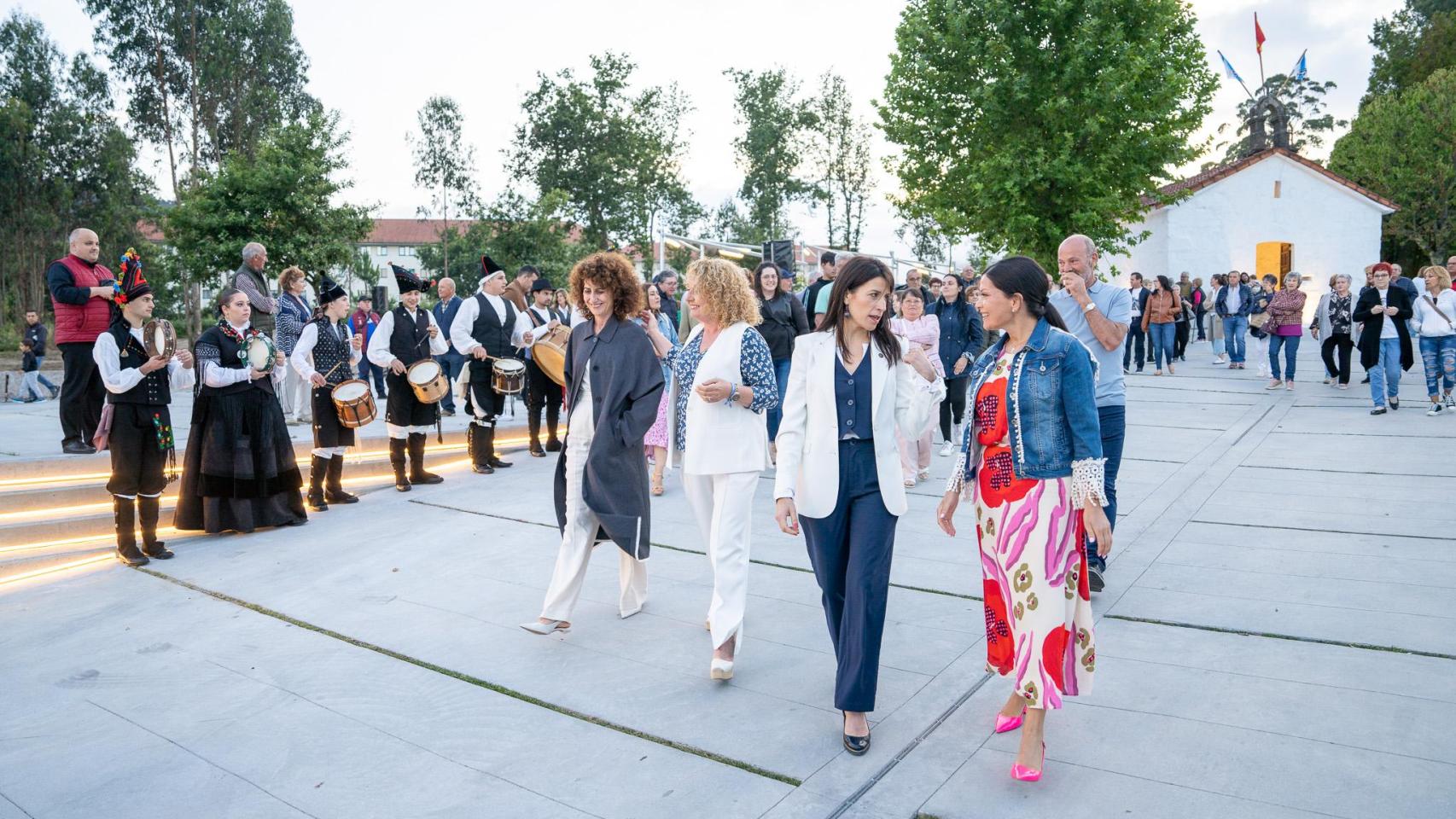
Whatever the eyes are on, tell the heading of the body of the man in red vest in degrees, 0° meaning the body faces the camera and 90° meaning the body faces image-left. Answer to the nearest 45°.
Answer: approximately 315°

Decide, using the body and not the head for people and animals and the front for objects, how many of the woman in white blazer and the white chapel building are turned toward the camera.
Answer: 2

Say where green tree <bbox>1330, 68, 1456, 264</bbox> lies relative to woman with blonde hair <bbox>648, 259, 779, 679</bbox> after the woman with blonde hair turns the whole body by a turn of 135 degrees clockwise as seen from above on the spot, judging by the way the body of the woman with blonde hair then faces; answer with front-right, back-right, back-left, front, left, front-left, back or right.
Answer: front-right

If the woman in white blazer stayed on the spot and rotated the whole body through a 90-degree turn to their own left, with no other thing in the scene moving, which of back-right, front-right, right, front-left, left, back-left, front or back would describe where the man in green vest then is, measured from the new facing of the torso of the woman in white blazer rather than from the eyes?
back-left

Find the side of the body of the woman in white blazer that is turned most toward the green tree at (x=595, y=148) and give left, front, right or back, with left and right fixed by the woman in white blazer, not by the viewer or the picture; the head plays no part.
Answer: back

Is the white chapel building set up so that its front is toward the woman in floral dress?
yes

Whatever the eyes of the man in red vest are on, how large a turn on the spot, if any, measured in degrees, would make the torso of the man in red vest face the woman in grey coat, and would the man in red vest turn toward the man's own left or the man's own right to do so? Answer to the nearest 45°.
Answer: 0° — they already face them

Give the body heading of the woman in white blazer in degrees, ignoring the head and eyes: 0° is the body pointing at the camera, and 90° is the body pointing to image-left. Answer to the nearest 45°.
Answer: approximately 0°

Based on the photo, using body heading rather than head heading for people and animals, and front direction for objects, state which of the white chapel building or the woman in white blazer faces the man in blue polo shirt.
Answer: the white chapel building

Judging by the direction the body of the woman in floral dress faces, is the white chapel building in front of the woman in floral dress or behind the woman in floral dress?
behind
